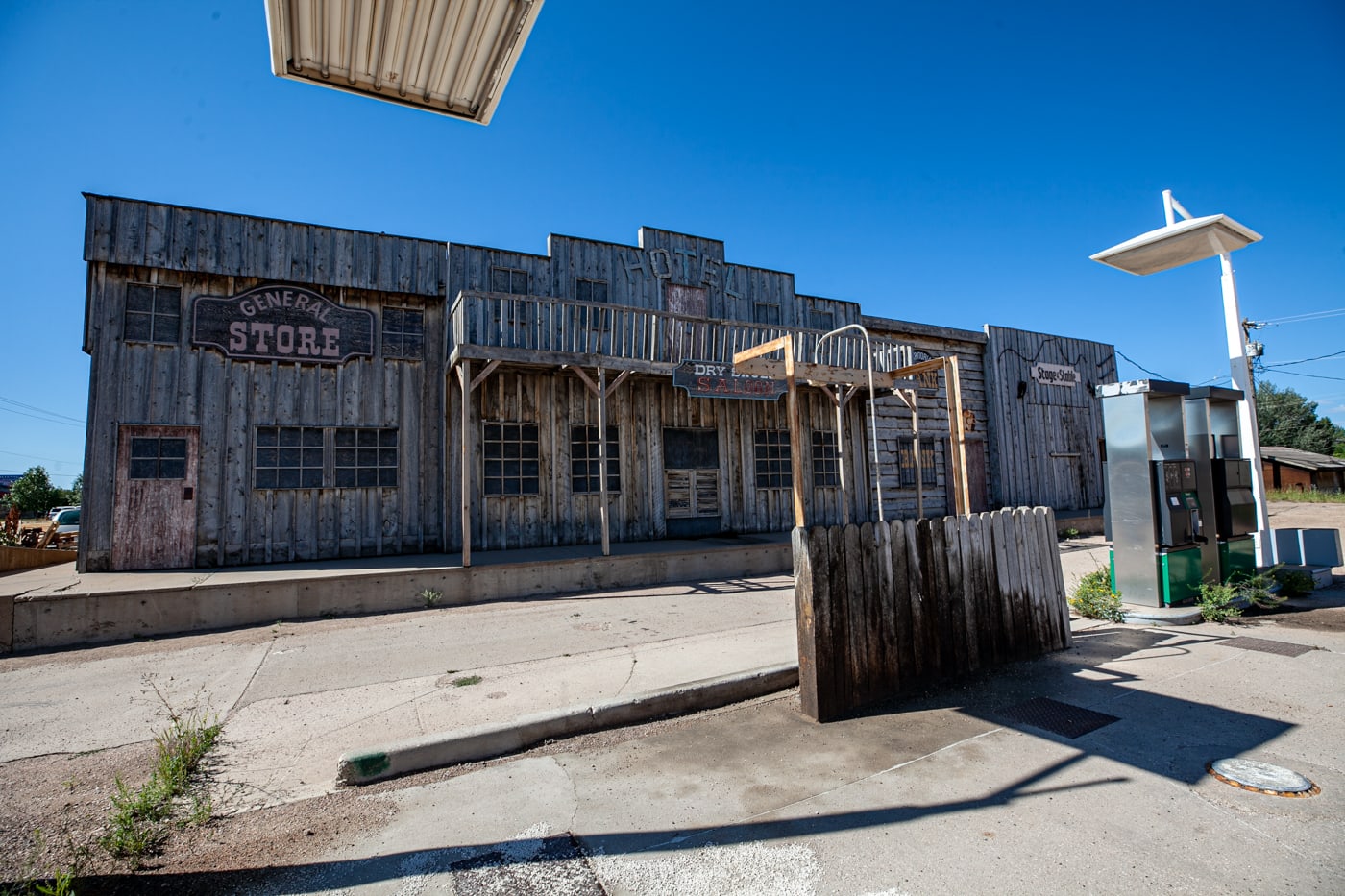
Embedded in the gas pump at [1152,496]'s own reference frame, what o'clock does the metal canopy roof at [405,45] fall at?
The metal canopy roof is roughly at 2 o'clock from the gas pump.

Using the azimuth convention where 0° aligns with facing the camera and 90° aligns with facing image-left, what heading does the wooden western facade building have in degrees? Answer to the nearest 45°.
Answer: approximately 315°

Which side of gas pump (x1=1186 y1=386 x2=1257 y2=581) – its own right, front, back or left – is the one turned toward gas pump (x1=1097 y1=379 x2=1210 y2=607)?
right

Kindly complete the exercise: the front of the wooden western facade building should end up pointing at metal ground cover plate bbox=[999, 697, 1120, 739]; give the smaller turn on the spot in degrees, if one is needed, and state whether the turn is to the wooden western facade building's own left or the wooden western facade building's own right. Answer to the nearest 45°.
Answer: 0° — it already faces it

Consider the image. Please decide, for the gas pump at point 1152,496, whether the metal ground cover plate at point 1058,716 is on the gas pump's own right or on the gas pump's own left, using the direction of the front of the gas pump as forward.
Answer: on the gas pump's own right
